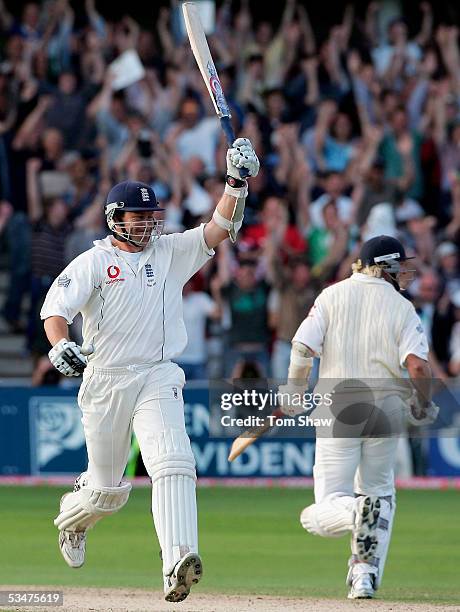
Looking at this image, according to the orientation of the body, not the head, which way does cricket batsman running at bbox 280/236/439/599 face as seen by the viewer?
away from the camera

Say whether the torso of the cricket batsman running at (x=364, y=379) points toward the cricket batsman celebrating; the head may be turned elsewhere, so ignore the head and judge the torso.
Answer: no

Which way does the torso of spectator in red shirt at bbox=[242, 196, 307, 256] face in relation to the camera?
toward the camera

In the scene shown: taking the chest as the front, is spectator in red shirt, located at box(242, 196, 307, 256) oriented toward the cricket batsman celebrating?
yes

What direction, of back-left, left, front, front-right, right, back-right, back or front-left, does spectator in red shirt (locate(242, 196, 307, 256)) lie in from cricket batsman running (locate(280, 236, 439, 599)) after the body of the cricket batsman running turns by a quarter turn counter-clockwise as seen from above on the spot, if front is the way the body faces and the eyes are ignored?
right

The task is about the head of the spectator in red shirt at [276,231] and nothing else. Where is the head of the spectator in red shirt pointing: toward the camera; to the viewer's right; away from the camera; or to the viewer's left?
toward the camera
